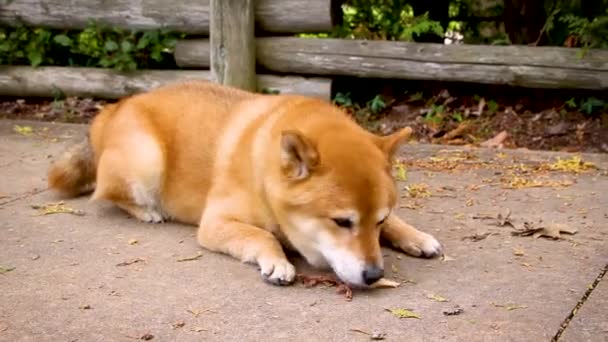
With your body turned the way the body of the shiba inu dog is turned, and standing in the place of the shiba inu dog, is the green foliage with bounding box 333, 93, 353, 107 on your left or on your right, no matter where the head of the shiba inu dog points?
on your left

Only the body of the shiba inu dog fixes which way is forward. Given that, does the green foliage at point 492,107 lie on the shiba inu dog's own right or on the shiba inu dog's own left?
on the shiba inu dog's own left

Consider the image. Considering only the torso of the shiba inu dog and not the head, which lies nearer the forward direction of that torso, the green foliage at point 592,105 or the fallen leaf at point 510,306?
the fallen leaf

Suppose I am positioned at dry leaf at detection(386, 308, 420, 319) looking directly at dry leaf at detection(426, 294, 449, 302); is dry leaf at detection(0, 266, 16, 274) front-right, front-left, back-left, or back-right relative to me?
back-left

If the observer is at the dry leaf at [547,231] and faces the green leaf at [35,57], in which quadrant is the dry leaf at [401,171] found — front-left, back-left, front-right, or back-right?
front-right

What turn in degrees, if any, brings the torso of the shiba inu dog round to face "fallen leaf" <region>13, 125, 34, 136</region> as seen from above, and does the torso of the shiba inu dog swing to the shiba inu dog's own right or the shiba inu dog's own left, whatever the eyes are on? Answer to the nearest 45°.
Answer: approximately 180°

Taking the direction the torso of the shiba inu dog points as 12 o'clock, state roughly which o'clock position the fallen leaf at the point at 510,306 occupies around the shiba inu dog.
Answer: The fallen leaf is roughly at 12 o'clock from the shiba inu dog.

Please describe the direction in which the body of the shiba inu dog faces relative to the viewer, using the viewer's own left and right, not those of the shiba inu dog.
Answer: facing the viewer and to the right of the viewer

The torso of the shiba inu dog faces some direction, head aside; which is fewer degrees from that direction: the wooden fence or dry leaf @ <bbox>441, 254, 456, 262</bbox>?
the dry leaf

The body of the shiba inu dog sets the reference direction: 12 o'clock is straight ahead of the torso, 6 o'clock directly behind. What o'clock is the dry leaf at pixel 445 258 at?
The dry leaf is roughly at 11 o'clock from the shiba inu dog.

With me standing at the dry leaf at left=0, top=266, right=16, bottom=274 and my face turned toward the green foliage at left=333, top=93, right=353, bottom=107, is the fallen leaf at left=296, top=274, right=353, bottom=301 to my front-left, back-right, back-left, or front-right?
front-right

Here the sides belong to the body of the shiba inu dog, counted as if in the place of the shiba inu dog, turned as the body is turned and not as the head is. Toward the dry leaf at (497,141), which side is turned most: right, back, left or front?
left

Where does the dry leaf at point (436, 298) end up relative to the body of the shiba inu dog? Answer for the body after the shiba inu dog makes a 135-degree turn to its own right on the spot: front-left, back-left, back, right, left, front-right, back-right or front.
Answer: back-left

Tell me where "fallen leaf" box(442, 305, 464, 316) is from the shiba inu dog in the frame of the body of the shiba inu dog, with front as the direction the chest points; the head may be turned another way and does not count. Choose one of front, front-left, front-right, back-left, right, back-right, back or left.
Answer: front

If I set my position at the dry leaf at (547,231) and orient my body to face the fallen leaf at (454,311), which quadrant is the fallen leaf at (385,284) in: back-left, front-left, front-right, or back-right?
front-right
